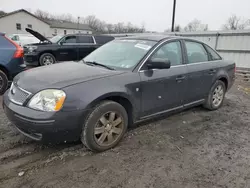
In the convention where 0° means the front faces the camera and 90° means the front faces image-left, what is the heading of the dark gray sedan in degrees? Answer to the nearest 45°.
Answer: approximately 45°

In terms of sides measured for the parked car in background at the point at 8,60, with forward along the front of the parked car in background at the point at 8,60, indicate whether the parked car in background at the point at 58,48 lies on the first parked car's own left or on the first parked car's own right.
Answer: on the first parked car's own right

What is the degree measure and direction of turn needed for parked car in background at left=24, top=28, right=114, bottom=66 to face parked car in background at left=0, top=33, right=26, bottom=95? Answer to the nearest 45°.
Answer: approximately 45° to its left

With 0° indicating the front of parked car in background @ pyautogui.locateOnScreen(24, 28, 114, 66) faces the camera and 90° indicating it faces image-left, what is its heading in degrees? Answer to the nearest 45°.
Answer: approximately 45°

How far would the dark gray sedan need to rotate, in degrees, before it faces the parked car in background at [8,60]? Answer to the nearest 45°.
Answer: approximately 90° to its right
